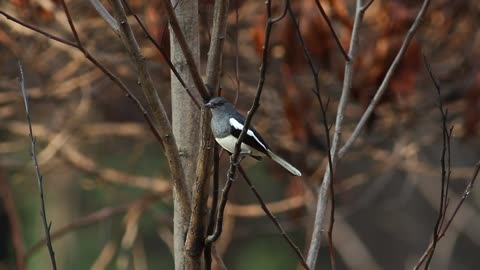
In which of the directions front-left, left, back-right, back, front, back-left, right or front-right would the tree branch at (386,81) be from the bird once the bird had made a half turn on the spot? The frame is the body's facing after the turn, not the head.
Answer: front

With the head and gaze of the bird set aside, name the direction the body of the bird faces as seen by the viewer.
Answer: to the viewer's left

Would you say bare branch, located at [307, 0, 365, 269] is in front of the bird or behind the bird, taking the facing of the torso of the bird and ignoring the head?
behind
